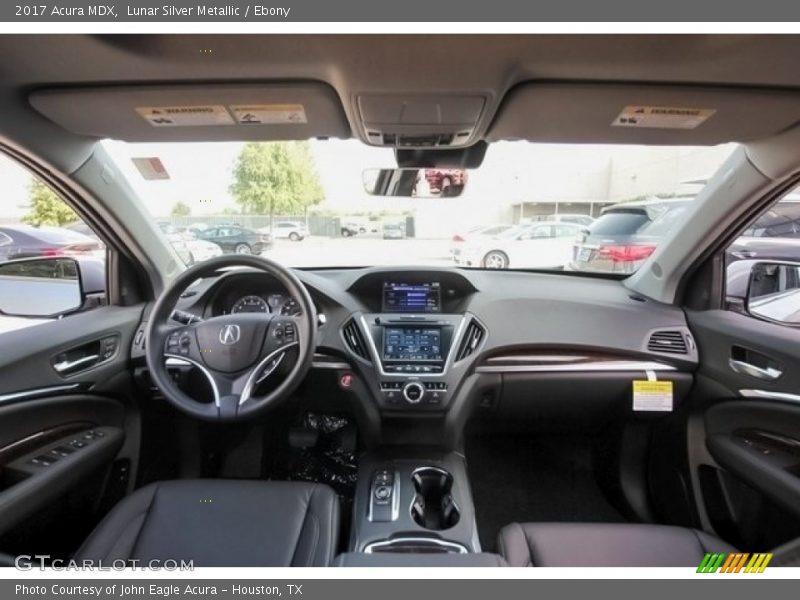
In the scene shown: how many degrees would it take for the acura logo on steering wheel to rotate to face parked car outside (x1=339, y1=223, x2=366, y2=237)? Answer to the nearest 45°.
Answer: approximately 135° to its left

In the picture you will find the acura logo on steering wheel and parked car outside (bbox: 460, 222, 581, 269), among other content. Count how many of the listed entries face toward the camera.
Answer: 1

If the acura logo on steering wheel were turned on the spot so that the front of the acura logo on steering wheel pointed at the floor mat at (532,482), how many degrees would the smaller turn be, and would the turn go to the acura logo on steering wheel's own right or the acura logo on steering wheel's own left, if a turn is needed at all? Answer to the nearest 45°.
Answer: approximately 90° to the acura logo on steering wheel's own left

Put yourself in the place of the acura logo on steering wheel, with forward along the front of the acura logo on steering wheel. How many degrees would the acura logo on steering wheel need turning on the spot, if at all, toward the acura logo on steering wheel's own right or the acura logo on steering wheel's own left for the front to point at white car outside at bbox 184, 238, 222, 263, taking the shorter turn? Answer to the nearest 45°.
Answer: approximately 180°

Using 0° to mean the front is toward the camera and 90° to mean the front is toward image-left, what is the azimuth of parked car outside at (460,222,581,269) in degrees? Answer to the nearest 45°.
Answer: approximately 90°

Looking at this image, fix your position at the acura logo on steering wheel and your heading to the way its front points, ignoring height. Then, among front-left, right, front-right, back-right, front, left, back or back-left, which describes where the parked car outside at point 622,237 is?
left

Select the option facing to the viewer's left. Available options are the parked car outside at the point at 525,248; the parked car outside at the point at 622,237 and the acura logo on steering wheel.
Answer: the parked car outside at the point at 525,248

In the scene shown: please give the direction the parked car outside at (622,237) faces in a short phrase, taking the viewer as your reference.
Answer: facing away from the viewer and to the right of the viewer
